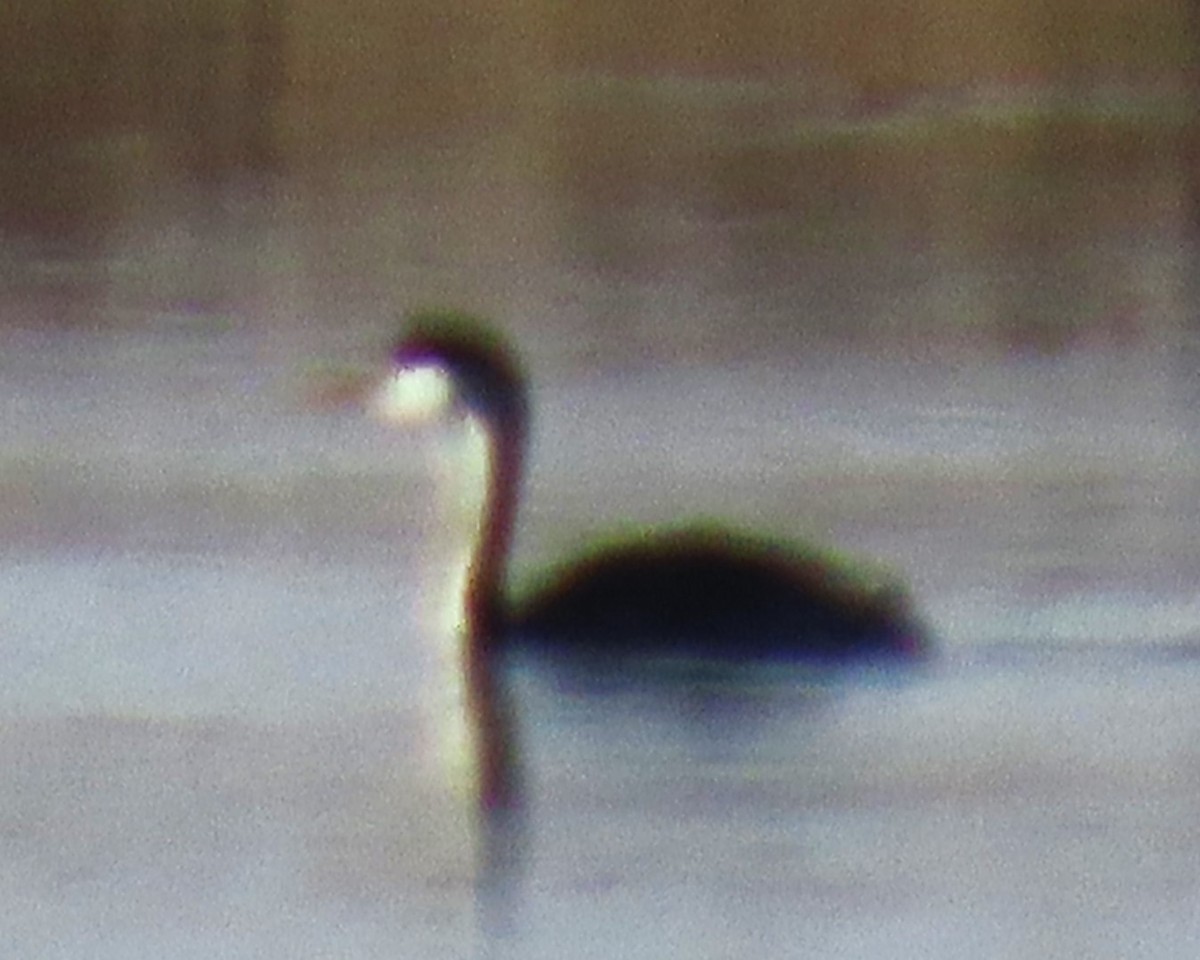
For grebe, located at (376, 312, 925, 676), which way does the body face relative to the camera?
to the viewer's left
